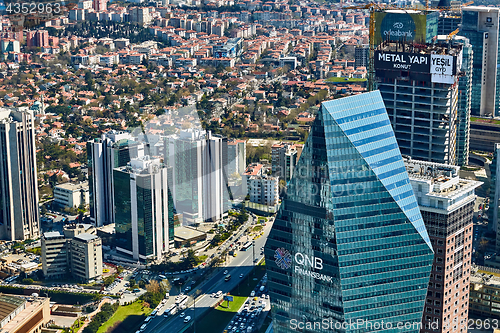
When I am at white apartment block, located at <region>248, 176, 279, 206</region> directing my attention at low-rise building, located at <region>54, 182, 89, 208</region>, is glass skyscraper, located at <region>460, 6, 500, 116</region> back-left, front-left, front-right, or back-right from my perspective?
back-right

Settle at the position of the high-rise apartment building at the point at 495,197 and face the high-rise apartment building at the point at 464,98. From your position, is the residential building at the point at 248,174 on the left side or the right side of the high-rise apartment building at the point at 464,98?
left

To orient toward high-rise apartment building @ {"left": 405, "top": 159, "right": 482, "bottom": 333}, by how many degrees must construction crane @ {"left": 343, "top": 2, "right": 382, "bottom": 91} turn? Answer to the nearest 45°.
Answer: approximately 90° to its left
